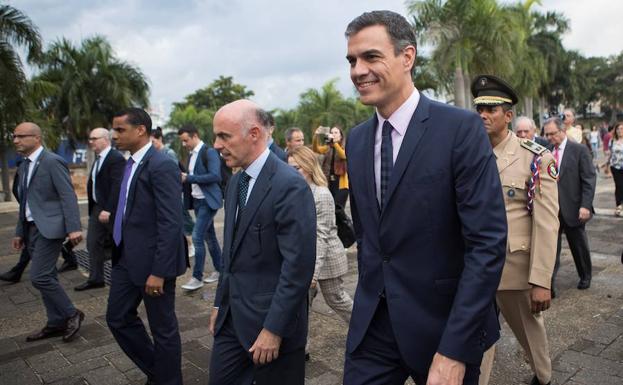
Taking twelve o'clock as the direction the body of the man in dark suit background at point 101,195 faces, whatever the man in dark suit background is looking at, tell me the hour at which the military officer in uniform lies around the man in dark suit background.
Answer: The military officer in uniform is roughly at 8 o'clock from the man in dark suit background.

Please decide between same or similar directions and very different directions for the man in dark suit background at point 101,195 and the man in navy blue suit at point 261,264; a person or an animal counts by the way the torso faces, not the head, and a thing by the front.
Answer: same or similar directions

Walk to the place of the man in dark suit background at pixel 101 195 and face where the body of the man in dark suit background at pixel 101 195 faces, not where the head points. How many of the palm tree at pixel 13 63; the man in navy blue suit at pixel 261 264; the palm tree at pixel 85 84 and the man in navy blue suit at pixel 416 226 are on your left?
2

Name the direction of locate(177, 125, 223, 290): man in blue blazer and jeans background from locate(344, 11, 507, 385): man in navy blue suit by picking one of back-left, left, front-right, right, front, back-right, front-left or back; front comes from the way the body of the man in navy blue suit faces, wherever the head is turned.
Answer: right

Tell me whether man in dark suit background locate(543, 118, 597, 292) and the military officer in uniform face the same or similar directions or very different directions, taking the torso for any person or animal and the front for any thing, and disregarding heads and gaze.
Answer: same or similar directions

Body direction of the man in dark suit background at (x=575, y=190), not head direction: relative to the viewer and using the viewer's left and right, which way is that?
facing the viewer and to the left of the viewer

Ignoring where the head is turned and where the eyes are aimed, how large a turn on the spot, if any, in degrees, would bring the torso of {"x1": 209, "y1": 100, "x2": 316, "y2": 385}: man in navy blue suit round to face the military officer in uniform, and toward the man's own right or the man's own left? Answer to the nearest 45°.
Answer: approximately 135° to the man's own left

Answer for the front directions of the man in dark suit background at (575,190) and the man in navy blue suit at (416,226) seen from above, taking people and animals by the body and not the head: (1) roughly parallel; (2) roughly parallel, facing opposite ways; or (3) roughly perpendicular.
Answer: roughly parallel

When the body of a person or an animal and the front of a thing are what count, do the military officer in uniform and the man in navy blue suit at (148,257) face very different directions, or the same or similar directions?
same or similar directions

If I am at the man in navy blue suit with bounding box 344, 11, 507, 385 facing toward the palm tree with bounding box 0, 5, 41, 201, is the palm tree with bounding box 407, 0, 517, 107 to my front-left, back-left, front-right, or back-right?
front-right
